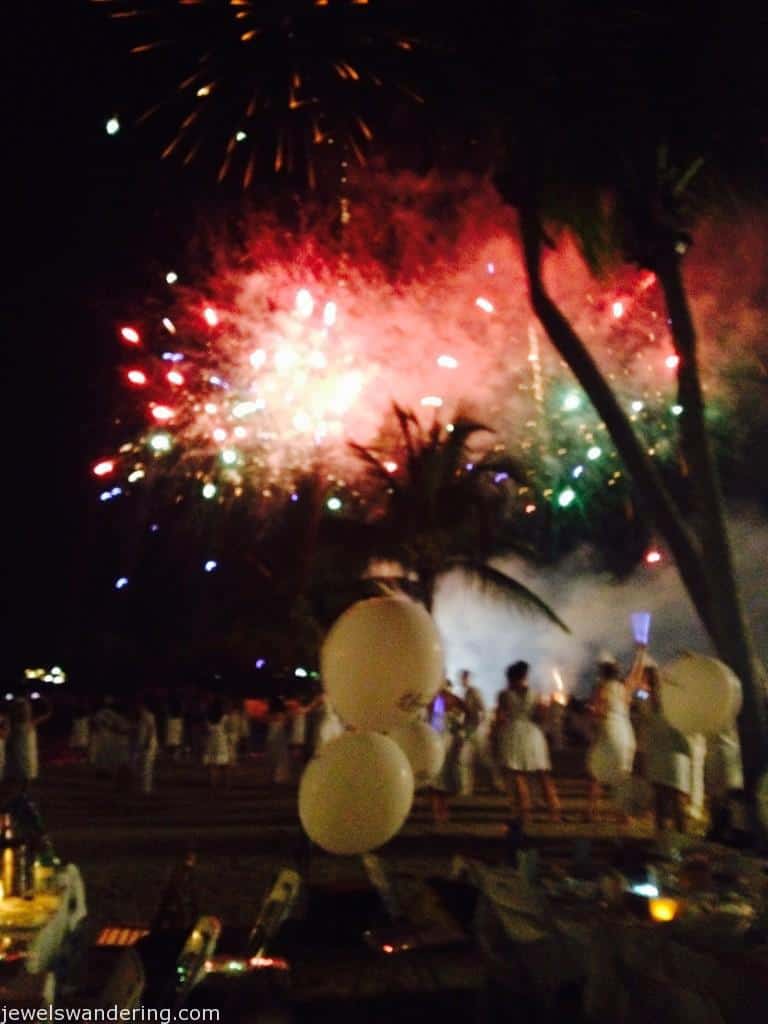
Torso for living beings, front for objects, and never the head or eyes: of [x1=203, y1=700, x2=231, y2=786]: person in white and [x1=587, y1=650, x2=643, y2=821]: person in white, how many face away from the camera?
2

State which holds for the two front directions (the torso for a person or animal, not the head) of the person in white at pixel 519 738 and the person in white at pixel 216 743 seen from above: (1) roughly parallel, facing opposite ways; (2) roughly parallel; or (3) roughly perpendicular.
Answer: roughly parallel

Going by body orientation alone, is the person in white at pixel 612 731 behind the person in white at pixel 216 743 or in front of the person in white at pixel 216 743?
behind

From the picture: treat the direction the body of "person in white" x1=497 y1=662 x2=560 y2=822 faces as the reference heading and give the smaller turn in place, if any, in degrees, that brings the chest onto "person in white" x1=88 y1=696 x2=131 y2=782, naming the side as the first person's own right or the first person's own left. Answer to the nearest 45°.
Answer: approximately 45° to the first person's own left

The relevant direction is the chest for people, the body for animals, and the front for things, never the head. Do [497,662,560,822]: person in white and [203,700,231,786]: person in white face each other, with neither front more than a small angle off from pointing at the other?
no

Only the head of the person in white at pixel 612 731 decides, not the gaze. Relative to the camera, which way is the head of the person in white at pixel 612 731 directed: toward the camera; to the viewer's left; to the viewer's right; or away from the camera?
away from the camera

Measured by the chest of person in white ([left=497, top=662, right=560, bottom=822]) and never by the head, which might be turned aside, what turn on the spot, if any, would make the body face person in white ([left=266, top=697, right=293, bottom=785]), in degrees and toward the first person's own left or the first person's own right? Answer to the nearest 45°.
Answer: approximately 45° to the first person's own left

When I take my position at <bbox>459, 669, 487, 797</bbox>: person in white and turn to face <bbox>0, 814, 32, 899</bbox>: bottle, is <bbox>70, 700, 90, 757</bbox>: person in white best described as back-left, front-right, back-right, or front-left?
back-right

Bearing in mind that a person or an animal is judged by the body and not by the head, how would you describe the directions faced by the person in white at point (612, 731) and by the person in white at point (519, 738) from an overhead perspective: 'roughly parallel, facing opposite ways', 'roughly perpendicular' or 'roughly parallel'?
roughly parallel

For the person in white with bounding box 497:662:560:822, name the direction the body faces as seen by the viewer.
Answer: away from the camera

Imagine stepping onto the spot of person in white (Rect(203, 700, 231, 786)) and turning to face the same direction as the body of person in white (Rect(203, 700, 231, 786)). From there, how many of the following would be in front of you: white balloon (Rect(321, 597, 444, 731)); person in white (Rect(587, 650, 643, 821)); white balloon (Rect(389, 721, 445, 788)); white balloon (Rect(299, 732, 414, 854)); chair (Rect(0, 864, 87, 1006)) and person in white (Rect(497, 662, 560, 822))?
0

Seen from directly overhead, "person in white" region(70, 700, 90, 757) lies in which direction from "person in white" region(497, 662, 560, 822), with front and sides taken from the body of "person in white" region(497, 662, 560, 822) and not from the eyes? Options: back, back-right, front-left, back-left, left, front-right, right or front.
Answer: front-left

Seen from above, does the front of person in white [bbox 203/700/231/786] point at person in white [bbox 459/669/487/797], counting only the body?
no

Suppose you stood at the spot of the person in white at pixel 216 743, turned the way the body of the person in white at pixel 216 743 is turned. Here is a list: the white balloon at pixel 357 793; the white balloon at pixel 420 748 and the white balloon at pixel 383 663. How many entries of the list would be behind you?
3

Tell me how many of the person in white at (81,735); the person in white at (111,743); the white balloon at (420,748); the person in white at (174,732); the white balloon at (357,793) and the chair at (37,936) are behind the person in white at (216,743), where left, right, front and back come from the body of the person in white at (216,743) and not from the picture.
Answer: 3

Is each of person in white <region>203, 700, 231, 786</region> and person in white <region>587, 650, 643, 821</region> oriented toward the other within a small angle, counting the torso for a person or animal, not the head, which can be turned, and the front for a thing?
no

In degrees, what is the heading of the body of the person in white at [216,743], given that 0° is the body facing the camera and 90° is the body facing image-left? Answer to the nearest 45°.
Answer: approximately 180°

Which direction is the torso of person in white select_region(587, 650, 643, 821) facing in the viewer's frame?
away from the camera

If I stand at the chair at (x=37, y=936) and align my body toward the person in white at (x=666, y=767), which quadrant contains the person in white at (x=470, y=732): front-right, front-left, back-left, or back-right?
front-left

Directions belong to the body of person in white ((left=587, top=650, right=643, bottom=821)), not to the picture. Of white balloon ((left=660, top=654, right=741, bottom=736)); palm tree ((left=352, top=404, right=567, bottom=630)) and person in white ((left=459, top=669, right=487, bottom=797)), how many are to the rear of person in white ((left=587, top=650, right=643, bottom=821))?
1
